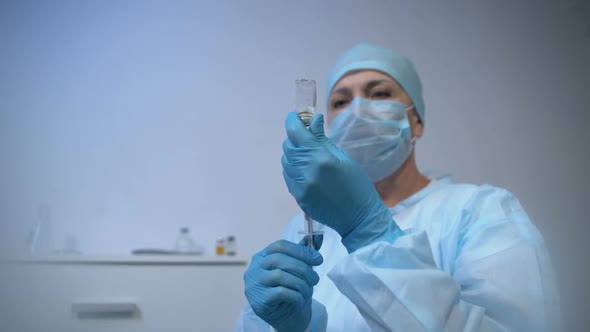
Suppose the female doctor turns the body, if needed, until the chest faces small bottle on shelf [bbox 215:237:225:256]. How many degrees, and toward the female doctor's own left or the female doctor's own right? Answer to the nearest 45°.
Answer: approximately 90° to the female doctor's own right

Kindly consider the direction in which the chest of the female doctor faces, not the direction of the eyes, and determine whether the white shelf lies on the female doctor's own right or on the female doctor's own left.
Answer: on the female doctor's own right

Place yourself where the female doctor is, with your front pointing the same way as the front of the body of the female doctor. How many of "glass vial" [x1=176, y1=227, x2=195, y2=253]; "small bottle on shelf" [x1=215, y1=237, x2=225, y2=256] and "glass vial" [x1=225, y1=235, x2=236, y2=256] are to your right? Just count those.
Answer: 3

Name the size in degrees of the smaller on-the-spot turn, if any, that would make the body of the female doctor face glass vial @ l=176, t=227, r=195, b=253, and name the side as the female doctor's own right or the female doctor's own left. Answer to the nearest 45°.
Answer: approximately 90° to the female doctor's own right

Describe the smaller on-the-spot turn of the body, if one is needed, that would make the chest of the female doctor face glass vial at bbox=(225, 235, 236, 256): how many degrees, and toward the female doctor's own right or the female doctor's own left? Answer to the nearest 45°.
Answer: approximately 90° to the female doctor's own right

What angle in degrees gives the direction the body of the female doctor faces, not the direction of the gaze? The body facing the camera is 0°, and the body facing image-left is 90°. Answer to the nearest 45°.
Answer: approximately 45°
